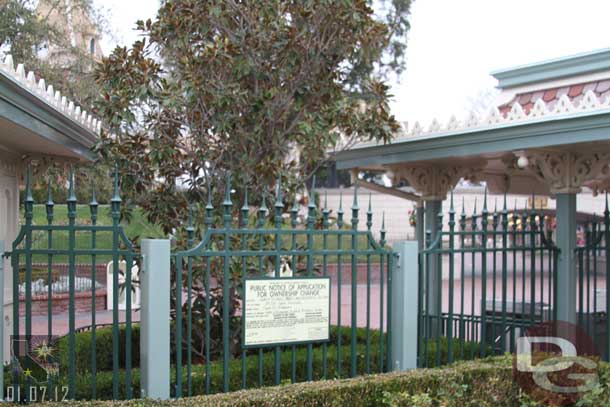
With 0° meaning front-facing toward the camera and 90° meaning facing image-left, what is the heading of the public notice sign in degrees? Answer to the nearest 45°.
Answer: approximately 0°

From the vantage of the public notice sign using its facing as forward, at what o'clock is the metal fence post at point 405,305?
The metal fence post is roughly at 8 o'clock from the public notice sign.

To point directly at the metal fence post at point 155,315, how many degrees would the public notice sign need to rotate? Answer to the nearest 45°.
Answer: approximately 45° to its right

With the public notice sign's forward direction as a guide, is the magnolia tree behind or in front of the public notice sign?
behind
